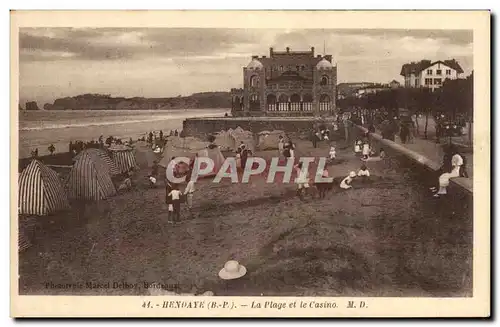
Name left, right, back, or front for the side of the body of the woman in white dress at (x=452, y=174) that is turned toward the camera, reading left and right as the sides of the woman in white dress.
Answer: left
